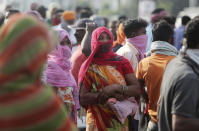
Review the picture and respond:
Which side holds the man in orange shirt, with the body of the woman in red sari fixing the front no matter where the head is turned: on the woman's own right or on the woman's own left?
on the woman's own left

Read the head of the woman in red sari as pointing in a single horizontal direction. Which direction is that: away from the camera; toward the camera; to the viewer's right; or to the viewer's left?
toward the camera

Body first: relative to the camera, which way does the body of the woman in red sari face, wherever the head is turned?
toward the camera

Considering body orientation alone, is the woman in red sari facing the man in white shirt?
no

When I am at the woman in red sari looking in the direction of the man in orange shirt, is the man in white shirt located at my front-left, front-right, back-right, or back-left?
front-left

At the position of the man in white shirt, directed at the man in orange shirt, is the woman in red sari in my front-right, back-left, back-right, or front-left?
front-right

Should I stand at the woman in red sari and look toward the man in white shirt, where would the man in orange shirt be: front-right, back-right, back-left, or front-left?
front-right
